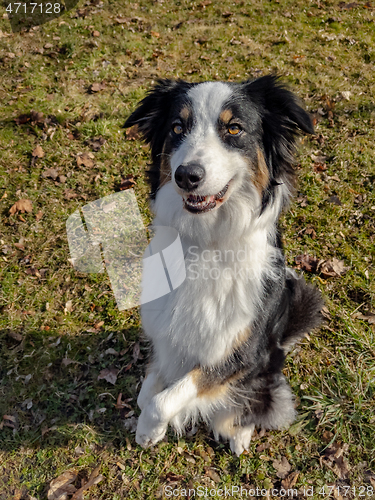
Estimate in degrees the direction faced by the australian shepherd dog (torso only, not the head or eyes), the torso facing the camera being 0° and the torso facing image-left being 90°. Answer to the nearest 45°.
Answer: approximately 45°

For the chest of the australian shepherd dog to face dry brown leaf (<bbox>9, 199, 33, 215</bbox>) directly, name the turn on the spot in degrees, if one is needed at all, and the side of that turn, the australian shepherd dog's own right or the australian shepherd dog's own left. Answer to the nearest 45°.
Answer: approximately 90° to the australian shepherd dog's own right

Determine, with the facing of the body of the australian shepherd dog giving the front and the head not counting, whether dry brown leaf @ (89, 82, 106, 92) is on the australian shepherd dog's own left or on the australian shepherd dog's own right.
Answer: on the australian shepherd dog's own right

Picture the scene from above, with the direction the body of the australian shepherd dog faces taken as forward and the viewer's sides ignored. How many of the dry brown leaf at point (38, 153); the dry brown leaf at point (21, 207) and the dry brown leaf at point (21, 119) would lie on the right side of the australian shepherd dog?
3

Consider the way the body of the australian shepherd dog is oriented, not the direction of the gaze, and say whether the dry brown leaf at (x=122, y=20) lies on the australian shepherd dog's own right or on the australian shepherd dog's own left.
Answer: on the australian shepherd dog's own right

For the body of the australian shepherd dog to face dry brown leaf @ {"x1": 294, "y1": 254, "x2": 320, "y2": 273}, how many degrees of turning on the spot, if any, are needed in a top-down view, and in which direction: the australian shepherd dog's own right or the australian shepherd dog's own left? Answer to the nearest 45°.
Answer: approximately 180°
